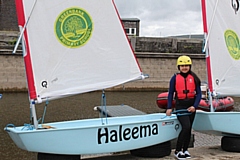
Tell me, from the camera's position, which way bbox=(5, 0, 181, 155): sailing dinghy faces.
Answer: facing to the left of the viewer

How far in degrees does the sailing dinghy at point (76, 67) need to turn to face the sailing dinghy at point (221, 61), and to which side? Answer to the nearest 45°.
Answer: approximately 180°
